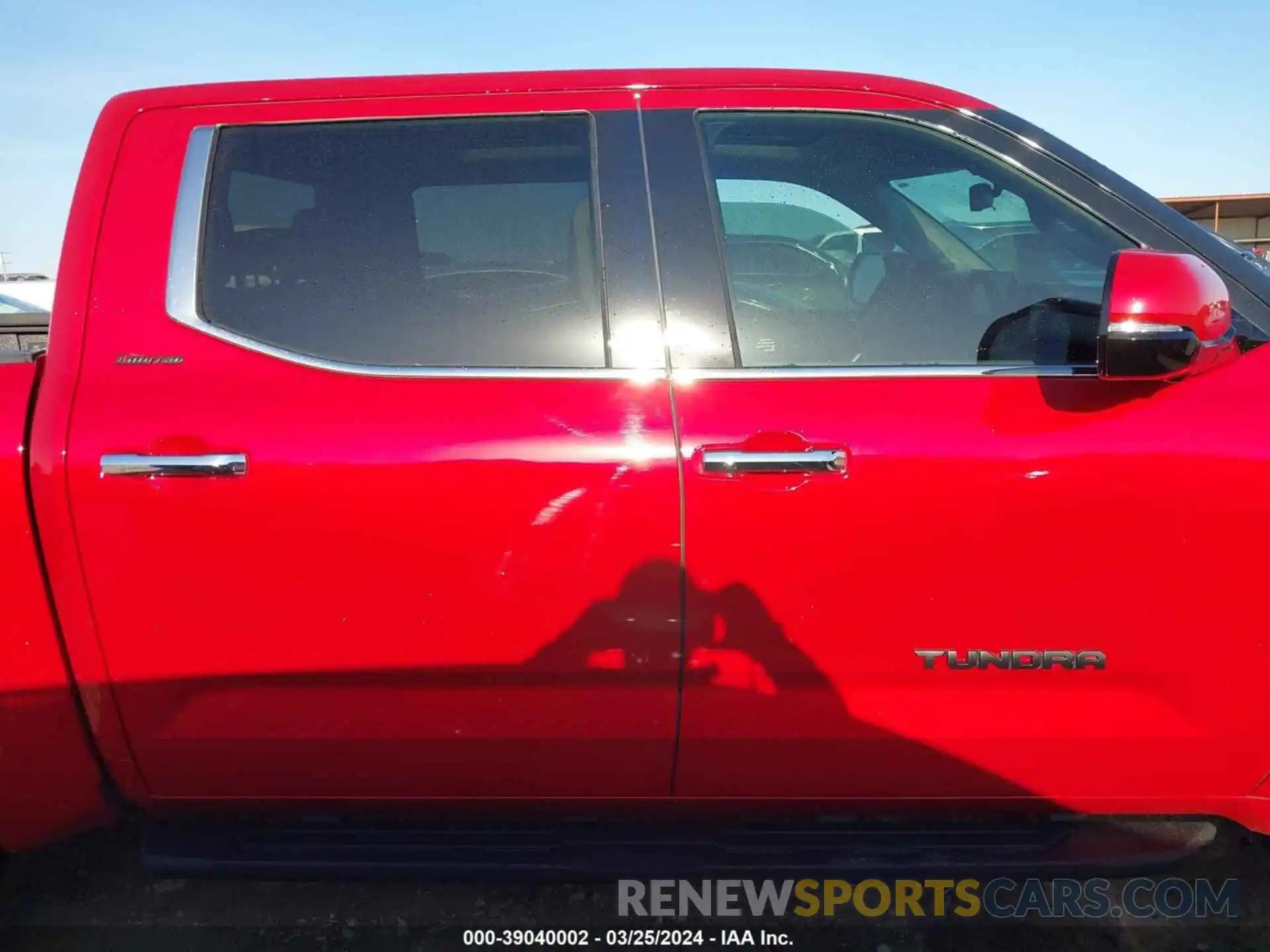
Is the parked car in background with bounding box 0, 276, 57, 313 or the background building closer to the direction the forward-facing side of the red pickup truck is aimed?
the background building

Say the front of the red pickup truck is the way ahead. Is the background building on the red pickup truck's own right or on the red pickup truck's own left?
on the red pickup truck's own left

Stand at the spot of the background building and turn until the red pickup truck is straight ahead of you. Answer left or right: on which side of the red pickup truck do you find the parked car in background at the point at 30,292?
right

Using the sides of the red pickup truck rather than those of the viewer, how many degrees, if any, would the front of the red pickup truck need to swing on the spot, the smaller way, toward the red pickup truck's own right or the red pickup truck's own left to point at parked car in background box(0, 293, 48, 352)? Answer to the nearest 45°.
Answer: approximately 135° to the red pickup truck's own left

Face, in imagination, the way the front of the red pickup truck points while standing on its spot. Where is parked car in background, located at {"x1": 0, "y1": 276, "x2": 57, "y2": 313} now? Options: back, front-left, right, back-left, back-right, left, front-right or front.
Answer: back-left

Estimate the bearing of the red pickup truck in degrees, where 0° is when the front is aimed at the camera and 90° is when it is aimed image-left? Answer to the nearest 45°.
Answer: approximately 270°
